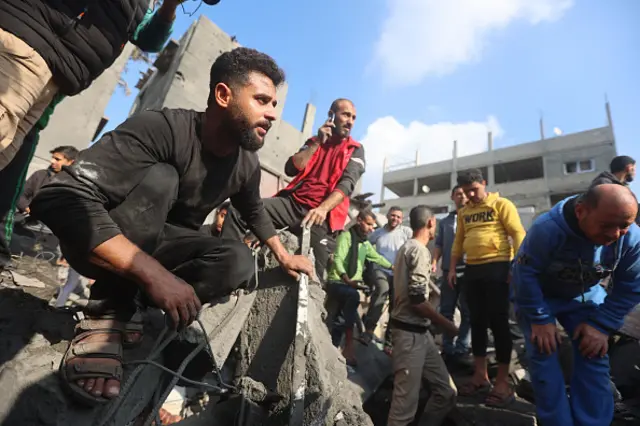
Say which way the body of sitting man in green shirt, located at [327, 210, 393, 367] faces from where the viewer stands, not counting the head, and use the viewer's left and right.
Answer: facing the viewer and to the right of the viewer

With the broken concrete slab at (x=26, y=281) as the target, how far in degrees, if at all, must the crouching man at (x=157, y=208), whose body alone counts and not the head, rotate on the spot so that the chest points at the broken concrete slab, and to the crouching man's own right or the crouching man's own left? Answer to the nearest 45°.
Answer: approximately 180°

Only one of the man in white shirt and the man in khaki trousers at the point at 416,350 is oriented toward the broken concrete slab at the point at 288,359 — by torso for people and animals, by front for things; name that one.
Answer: the man in white shirt

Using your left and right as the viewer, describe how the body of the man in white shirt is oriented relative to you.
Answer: facing the viewer

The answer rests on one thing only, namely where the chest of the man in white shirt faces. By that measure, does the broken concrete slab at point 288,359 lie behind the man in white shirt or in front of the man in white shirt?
in front

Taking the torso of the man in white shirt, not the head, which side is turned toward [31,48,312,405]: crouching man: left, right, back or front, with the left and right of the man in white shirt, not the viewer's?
front

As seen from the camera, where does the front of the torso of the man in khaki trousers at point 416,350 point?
to the viewer's right

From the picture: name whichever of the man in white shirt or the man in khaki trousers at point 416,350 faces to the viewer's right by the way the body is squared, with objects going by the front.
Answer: the man in khaki trousers

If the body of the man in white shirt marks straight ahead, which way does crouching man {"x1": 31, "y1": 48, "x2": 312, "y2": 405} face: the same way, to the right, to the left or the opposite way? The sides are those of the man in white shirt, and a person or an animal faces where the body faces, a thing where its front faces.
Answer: to the left
